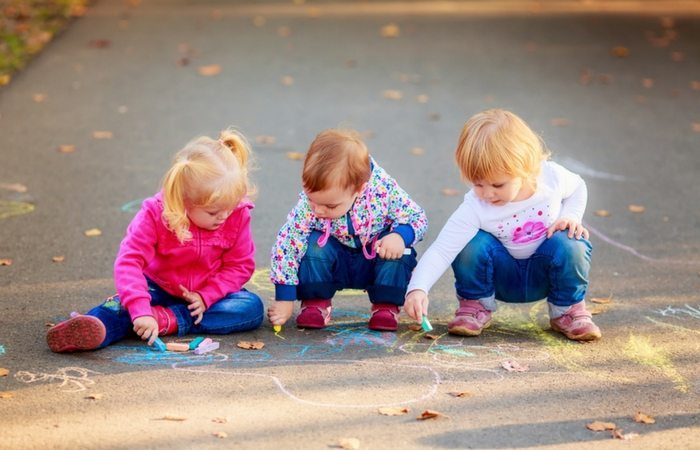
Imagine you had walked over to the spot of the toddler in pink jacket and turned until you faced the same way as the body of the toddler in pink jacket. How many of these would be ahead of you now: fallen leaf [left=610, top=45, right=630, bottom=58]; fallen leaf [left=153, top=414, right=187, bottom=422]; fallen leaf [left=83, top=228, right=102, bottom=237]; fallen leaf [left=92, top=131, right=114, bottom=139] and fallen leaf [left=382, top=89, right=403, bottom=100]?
1

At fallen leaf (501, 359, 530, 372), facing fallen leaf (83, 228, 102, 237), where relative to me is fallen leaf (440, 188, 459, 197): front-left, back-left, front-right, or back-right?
front-right

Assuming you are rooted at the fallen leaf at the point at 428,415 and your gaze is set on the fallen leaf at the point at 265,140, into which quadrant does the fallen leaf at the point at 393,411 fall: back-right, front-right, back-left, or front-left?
front-left

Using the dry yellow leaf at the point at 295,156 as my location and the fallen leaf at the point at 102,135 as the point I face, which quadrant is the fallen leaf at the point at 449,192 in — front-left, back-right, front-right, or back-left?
back-left

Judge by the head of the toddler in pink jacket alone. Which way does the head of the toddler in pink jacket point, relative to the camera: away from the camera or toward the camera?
toward the camera

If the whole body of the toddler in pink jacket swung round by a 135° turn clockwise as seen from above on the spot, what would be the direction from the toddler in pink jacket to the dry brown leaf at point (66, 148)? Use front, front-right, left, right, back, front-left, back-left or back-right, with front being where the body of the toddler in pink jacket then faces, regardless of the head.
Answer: front-right

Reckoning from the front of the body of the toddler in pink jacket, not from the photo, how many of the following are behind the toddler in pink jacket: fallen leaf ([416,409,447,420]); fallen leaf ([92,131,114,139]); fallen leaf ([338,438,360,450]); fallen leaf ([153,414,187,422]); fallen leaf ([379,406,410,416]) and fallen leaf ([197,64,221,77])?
2

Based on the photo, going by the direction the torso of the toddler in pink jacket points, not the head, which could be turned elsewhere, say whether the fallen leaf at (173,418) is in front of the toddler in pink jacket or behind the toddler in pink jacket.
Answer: in front

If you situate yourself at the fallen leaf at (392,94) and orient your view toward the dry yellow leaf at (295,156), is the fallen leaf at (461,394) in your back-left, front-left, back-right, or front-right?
front-left

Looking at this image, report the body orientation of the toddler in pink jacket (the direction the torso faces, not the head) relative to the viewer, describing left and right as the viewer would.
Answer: facing the viewer

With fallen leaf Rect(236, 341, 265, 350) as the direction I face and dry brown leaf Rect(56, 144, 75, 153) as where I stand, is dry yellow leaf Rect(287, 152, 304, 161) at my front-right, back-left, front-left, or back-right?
front-left

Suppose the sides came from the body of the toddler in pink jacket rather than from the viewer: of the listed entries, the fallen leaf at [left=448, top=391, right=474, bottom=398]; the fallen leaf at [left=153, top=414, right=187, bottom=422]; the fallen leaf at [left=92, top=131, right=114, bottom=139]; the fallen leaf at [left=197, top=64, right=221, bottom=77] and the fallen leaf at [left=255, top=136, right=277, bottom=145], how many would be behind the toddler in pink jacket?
3
